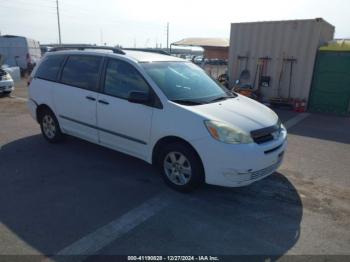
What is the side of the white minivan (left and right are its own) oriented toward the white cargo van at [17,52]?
back

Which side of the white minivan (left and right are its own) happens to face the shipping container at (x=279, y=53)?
left

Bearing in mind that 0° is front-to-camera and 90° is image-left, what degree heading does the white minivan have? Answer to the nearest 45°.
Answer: approximately 315°
